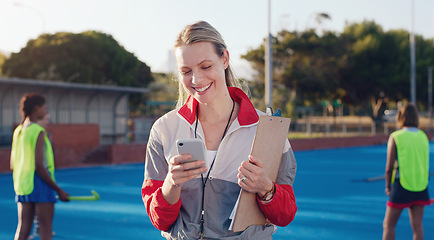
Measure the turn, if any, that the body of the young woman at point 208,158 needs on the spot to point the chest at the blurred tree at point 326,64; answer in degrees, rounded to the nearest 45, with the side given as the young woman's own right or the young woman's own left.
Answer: approximately 180°

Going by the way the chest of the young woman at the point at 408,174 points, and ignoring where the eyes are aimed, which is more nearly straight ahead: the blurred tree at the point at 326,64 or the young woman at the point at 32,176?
the blurred tree

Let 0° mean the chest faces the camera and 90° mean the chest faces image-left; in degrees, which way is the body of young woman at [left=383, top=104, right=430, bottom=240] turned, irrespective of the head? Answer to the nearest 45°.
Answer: approximately 135°

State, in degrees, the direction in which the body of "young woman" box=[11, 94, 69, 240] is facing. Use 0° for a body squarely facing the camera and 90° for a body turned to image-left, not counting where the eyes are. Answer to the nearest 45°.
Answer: approximately 225°

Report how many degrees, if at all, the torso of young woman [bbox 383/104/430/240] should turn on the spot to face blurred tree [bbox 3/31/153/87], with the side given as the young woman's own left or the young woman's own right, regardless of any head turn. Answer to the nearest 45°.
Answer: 0° — they already face it

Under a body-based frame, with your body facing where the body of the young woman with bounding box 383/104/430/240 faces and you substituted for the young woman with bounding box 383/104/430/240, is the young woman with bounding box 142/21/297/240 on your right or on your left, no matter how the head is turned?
on your left
